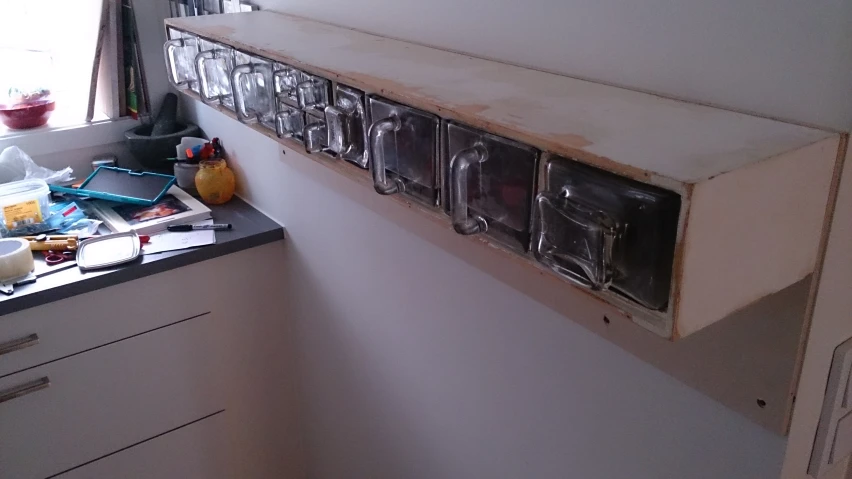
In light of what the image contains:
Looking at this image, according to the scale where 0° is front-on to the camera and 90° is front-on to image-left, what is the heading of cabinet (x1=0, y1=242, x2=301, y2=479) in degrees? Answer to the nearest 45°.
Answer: approximately 315°

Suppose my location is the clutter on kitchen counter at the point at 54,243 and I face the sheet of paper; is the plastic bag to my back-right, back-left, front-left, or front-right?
back-left

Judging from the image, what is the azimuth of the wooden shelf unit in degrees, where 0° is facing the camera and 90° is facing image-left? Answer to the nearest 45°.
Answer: approximately 45°
